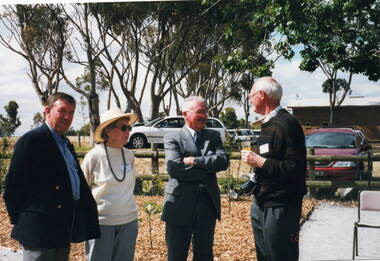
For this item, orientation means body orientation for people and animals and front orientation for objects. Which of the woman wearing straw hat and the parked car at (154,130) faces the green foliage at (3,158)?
the parked car

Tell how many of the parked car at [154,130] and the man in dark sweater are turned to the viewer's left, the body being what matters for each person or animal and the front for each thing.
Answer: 2

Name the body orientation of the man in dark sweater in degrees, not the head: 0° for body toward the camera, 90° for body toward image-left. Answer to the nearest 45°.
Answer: approximately 90°

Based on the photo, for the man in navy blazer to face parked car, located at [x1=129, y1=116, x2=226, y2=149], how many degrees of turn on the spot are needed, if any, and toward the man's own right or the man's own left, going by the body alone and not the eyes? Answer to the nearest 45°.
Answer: approximately 135° to the man's own left

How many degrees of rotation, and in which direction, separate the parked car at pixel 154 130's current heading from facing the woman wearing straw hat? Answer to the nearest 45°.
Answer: approximately 90° to its left

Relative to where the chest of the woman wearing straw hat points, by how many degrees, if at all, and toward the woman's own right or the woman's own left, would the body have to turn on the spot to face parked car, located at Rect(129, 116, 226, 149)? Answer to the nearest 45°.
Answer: approximately 135° to the woman's own left

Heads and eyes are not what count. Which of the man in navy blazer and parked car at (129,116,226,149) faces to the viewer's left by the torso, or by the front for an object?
the parked car

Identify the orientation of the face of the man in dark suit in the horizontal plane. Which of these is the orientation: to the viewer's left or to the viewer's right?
to the viewer's right

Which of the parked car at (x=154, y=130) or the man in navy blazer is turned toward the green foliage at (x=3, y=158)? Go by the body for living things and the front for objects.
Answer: the parked car

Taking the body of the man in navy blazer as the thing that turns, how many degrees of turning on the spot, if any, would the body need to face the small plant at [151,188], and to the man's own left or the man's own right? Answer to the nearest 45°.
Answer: approximately 135° to the man's own left

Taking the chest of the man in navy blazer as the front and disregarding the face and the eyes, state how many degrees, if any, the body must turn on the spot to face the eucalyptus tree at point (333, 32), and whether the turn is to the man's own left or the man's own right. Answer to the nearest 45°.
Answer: approximately 90° to the man's own left

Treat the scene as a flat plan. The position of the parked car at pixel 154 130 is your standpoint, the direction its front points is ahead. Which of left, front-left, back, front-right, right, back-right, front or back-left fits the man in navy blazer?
left

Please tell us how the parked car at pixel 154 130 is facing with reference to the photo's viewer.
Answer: facing to the left of the viewer

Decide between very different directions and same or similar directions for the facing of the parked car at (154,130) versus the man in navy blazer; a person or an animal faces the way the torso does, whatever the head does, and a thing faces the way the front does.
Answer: very different directions
